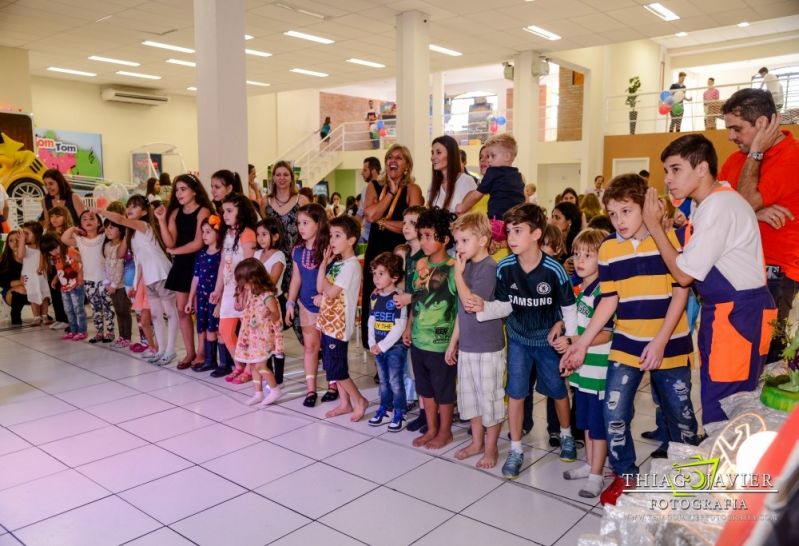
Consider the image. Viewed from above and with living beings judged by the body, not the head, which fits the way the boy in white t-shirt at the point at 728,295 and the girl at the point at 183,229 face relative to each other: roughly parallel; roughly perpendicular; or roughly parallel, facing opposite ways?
roughly perpendicular

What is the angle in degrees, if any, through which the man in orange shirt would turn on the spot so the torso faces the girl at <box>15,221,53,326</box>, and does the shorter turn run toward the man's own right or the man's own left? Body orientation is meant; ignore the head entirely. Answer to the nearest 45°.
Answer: approximately 45° to the man's own right

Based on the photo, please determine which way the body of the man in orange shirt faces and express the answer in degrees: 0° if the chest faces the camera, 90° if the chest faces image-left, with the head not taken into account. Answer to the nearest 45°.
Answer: approximately 45°

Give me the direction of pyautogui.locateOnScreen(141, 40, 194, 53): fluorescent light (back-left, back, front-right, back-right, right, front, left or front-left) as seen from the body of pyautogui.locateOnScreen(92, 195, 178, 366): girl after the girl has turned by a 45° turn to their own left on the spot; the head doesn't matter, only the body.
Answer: back

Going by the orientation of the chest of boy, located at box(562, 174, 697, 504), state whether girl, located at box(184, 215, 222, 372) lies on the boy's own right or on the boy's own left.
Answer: on the boy's own right

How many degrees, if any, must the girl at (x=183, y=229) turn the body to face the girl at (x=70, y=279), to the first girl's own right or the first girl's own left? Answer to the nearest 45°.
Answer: approximately 90° to the first girl's own right

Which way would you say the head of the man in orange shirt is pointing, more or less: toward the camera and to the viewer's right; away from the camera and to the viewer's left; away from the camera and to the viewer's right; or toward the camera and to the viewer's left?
toward the camera and to the viewer's left

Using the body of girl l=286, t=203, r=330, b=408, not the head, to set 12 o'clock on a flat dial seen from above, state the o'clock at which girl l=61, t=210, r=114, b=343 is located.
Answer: girl l=61, t=210, r=114, b=343 is roughly at 3 o'clock from girl l=286, t=203, r=330, b=408.

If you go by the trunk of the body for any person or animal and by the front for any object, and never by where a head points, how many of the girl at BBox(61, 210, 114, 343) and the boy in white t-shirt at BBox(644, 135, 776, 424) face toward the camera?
1

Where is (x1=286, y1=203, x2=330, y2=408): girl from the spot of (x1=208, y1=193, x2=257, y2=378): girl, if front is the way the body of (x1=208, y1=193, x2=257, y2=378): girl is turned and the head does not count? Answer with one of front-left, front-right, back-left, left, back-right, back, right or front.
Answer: left

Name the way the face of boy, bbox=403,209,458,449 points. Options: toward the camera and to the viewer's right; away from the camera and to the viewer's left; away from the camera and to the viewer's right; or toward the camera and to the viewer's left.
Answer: toward the camera and to the viewer's left

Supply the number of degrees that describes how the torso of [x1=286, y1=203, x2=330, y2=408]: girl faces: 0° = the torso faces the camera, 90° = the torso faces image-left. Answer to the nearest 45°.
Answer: approximately 45°

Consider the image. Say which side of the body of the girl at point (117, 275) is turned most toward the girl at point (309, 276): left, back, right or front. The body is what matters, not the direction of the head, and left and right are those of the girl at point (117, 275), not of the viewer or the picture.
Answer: left
